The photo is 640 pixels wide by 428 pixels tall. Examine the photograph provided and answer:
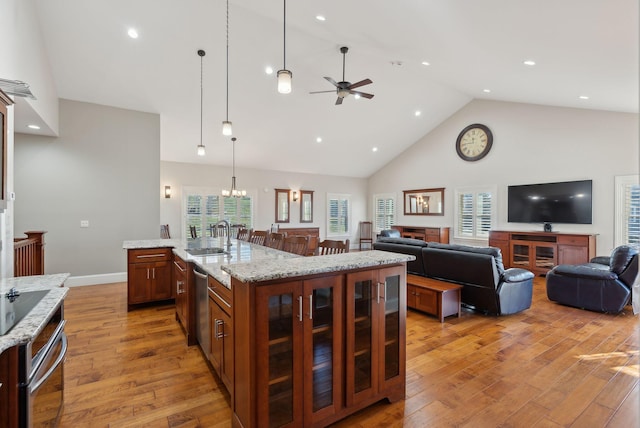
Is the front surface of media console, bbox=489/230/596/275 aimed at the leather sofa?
yes

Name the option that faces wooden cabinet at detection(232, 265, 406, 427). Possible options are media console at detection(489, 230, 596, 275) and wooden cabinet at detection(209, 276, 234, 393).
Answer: the media console

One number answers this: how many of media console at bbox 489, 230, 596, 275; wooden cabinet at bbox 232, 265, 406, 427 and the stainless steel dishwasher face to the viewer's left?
1

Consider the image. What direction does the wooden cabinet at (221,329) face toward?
to the viewer's left

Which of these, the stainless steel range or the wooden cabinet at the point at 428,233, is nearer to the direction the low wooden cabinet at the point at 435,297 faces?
the stainless steel range

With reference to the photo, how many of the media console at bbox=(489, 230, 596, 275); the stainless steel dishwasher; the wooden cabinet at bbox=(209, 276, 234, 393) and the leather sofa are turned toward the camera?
1

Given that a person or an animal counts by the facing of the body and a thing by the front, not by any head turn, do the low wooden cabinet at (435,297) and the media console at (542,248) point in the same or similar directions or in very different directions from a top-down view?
same or similar directions

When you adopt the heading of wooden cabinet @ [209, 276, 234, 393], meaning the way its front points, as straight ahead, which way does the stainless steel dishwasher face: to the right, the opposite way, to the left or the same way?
the same way

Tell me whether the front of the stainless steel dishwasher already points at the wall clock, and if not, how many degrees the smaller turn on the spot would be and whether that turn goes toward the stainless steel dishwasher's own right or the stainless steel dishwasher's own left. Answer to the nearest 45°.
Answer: approximately 135° to the stainless steel dishwasher's own right

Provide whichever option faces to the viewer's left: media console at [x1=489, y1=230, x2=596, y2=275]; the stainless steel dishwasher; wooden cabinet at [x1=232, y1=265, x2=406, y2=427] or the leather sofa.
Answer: the stainless steel dishwasher

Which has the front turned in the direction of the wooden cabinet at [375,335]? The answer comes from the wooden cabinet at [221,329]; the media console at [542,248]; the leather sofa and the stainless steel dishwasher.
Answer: the media console

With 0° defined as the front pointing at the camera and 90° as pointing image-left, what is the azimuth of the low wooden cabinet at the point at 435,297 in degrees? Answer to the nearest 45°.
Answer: approximately 45°

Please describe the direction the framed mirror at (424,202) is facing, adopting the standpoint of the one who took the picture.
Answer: facing the viewer and to the left of the viewer

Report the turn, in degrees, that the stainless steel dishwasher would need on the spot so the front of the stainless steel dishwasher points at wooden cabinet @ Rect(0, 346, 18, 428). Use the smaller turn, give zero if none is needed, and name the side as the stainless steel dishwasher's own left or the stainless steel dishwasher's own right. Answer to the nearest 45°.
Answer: approximately 45° to the stainless steel dishwasher's own left

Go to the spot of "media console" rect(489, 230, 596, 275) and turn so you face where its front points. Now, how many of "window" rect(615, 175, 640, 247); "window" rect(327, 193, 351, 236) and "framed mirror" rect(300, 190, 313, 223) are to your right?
2

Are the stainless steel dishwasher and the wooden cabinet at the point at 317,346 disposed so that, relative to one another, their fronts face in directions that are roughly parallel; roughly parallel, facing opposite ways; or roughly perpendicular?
roughly perpendicular

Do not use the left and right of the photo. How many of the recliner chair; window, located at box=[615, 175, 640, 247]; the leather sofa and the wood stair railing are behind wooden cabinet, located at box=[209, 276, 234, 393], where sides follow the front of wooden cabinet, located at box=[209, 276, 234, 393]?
3

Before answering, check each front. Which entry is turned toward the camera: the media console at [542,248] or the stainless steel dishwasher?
the media console

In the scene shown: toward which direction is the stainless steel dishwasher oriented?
to the viewer's left

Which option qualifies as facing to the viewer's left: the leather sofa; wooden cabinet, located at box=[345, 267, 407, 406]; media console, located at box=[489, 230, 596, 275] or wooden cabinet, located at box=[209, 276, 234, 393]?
wooden cabinet, located at box=[209, 276, 234, 393]

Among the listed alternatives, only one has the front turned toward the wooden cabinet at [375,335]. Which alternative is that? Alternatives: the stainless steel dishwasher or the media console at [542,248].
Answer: the media console

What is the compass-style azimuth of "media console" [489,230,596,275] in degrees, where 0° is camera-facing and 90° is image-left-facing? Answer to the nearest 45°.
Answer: approximately 0°
